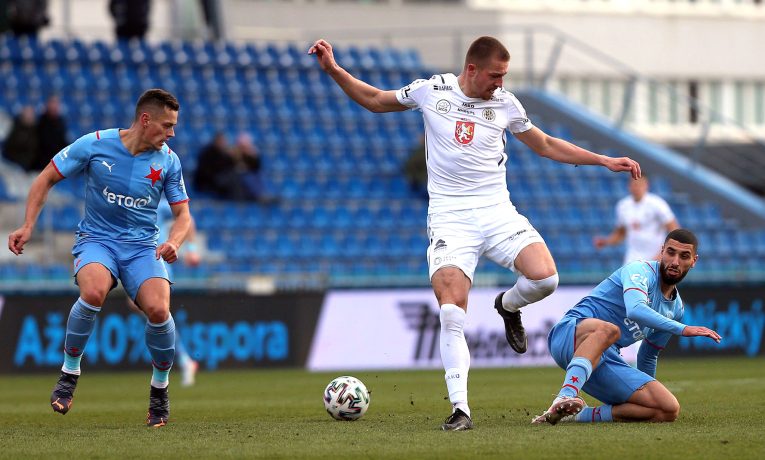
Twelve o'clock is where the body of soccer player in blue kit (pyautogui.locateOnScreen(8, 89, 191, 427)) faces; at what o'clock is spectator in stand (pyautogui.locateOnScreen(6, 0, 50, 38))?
The spectator in stand is roughly at 6 o'clock from the soccer player in blue kit.

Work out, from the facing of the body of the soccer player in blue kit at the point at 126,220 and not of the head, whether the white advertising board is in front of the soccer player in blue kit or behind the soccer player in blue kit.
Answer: behind

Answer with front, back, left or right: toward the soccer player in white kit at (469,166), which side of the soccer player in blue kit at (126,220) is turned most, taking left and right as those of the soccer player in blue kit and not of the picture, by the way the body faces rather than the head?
left
